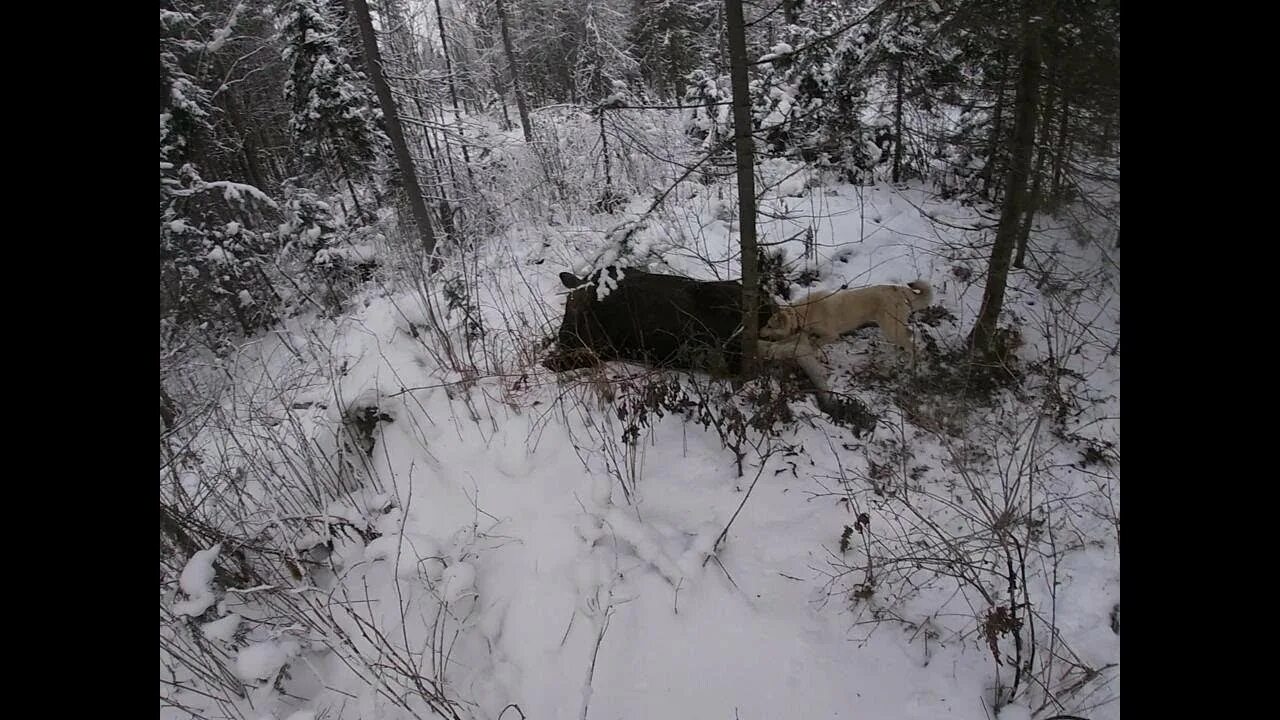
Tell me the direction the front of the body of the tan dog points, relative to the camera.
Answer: to the viewer's left

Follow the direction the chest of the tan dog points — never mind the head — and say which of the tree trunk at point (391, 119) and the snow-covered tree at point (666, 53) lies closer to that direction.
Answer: the tree trunk

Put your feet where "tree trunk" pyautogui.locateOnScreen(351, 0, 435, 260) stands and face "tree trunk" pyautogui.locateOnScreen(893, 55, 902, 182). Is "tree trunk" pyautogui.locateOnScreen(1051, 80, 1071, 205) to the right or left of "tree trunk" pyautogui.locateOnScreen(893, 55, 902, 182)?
right

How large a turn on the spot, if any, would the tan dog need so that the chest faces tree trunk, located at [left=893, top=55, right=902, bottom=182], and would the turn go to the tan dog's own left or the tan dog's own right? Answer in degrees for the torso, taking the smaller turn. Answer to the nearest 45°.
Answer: approximately 90° to the tan dog's own right

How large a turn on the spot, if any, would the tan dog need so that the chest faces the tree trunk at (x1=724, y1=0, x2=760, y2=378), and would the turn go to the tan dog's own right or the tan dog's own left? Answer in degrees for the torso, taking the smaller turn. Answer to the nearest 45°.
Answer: approximately 45° to the tan dog's own left

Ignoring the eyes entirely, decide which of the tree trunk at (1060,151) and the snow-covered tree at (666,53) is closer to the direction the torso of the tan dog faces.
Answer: the snow-covered tree

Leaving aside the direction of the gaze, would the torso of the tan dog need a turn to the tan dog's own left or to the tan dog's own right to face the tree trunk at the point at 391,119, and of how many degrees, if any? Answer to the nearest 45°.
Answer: approximately 45° to the tan dog's own right

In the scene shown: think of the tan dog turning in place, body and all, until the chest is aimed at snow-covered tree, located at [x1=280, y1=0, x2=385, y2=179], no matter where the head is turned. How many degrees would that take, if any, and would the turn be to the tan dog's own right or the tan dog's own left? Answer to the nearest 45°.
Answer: approximately 45° to the tan dog's own right

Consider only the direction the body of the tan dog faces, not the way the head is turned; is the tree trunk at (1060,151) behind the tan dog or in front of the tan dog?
behind

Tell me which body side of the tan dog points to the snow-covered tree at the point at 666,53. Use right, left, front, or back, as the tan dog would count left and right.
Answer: right

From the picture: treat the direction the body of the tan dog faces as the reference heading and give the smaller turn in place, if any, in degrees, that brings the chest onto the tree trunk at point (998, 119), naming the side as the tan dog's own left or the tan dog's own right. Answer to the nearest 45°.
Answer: approximately 135° to the tan dog's own right
